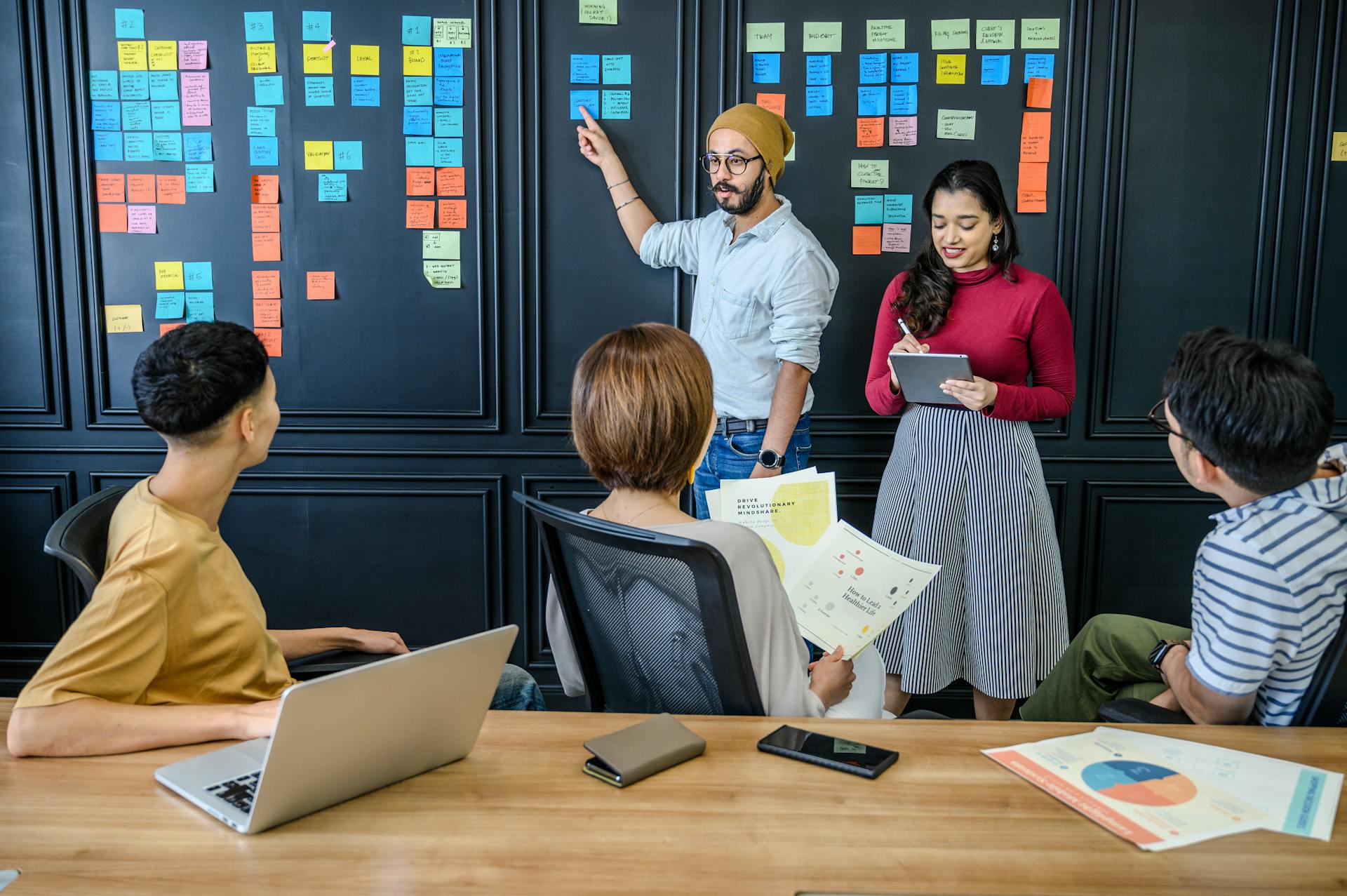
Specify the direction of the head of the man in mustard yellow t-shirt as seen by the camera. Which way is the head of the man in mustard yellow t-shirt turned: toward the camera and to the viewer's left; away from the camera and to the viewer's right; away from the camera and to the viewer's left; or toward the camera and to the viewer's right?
away from the camera and to the viewer's right

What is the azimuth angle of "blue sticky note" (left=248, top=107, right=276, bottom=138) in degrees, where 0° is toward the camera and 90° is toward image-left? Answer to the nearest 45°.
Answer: approximately 0°

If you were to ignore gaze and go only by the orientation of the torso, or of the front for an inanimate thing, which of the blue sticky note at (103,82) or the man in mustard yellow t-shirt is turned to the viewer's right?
the man in mustard yellow t-shirt

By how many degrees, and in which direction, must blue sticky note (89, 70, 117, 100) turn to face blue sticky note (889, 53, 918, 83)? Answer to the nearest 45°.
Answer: approximately 45° to its left

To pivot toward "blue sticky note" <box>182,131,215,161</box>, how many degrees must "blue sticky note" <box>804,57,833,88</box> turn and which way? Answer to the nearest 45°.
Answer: approximately 90° to its right

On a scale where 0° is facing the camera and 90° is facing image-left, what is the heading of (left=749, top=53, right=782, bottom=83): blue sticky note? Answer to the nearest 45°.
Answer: approximately 0°

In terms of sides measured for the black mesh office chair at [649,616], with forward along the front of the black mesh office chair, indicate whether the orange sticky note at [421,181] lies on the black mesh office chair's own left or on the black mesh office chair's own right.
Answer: on the black mesh office chair's own left

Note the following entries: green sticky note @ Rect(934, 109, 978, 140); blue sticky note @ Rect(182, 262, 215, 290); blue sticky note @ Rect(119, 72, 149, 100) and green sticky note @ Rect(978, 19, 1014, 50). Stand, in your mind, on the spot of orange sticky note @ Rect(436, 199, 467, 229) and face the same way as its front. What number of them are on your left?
2

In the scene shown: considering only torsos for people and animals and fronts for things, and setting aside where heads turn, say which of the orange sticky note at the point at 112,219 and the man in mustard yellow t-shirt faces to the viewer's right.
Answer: the man in mustard yellow t-shirt
